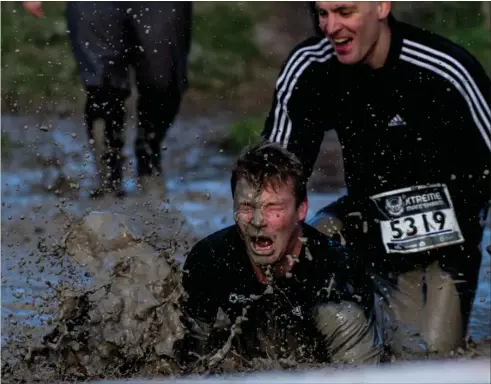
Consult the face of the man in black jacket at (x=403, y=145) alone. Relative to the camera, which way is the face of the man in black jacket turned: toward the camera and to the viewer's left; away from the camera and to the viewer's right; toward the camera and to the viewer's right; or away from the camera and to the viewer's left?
toward the camera and to the viewer's left

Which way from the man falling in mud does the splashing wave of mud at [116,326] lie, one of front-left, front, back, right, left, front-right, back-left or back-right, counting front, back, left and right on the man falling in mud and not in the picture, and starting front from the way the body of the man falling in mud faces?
right

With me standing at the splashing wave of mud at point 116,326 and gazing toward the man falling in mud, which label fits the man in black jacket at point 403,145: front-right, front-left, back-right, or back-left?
front-left

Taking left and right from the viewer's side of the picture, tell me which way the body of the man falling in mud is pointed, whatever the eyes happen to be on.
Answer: facing the viewer

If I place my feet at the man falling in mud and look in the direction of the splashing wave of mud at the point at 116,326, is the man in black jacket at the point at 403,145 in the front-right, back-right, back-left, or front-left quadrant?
back-right

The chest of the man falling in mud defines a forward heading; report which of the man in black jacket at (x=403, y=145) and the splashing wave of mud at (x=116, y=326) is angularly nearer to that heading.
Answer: the splashing wave of mud

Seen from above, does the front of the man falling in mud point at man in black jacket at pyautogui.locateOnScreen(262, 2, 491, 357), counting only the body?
no
